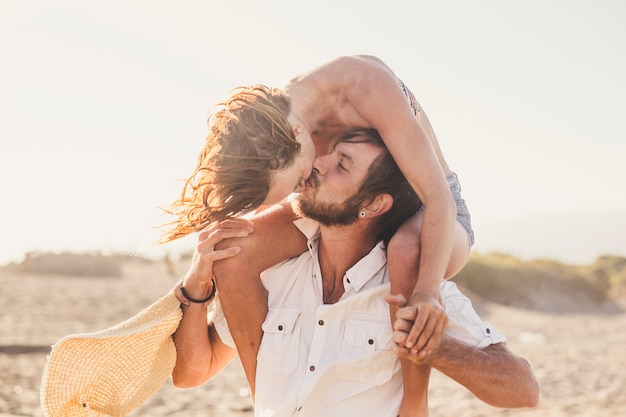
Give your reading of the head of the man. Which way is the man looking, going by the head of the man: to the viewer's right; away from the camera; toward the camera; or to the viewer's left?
to the viewer's left

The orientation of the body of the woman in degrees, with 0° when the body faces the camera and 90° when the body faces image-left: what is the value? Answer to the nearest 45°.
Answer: approximately 45°
